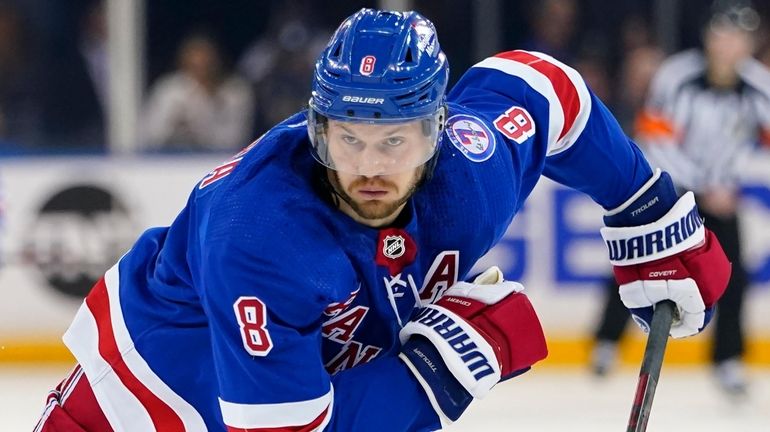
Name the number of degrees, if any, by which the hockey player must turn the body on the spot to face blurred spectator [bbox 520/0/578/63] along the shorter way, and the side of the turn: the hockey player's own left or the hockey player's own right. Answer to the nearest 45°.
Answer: approximately 135° to the hockey player's own left

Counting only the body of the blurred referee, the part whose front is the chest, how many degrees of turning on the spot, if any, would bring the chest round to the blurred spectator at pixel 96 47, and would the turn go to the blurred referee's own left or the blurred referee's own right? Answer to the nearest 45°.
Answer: approximately 90° to the blurred referee's own right

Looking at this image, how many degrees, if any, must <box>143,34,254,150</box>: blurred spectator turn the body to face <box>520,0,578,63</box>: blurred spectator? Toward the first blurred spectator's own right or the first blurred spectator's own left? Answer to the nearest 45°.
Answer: approximately 90° to the first blurred spectator's own left

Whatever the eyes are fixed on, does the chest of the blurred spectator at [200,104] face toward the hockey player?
yes

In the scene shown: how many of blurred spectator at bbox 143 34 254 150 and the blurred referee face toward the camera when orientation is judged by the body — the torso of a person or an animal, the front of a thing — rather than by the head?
2

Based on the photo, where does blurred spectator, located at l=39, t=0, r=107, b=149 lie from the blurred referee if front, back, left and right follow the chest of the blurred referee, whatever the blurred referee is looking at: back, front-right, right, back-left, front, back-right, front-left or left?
right

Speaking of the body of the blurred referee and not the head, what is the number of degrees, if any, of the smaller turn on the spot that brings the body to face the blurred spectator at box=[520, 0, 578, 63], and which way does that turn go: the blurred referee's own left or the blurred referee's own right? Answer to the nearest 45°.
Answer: approximately 135° to the blurred referee's own right
